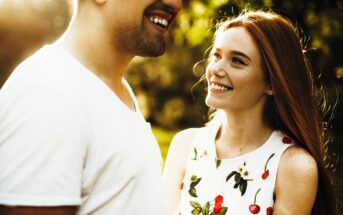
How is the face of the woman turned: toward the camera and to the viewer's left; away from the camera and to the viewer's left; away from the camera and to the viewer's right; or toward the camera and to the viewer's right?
toward the camera and to the viewer's left

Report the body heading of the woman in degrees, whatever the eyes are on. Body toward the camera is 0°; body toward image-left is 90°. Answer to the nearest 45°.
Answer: approximately 45°

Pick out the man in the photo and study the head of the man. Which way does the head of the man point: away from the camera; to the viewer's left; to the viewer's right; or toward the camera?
to the viewer's right

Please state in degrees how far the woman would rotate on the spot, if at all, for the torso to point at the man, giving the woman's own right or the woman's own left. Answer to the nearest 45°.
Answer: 0° — they already face them
